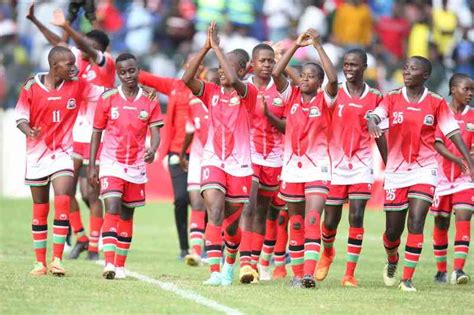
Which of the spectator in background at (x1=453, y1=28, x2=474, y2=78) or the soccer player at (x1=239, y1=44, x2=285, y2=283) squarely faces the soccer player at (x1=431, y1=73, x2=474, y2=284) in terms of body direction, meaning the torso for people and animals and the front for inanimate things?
the spectator in background

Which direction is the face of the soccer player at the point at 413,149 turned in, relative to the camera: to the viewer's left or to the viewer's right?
to the viewer's left

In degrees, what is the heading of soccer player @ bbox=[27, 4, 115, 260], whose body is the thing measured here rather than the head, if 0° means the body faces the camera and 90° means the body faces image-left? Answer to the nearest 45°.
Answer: approximately 45°

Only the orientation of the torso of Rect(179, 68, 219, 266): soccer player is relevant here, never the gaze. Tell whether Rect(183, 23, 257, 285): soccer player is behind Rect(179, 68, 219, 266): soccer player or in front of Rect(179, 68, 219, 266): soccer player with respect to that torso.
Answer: in front

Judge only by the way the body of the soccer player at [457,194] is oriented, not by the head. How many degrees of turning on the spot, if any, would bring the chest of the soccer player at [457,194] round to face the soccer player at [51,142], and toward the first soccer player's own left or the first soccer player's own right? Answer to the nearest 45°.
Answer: approximately 45° to the first soccer player's own right

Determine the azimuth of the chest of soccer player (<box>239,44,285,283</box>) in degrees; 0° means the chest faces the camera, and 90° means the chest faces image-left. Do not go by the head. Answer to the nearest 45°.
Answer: approximately 0°

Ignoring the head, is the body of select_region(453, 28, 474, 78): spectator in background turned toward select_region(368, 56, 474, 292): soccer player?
yes

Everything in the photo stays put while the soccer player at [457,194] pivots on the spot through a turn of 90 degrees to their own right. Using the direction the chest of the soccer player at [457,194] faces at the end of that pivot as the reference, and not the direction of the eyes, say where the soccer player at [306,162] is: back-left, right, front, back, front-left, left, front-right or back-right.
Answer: front-left
